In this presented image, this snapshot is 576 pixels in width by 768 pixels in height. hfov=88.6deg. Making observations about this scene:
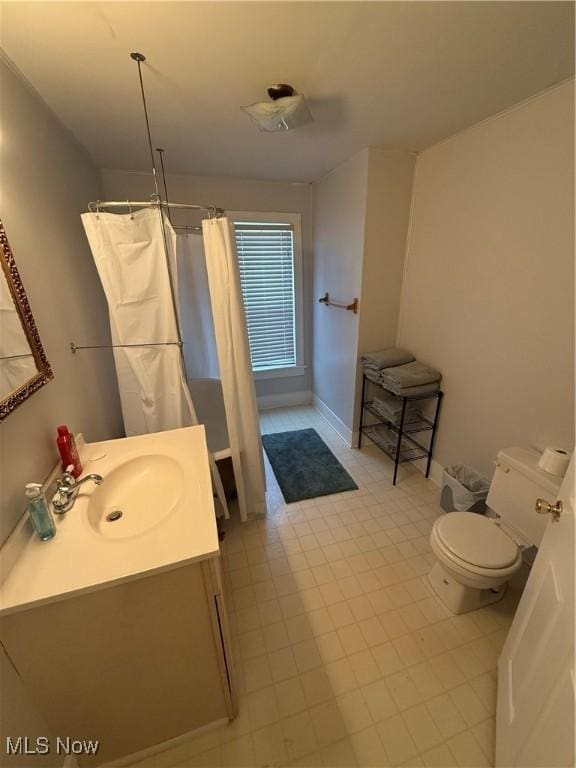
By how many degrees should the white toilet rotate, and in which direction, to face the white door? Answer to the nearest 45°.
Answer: approximately 45° to its left

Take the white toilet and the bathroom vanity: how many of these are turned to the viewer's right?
1

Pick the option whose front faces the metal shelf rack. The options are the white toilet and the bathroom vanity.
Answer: the bathroom vanity

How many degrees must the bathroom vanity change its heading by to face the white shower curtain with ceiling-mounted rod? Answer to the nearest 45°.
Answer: approximately 45° to its left

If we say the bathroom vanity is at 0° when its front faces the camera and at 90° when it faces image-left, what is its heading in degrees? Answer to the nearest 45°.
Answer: approximately 270°
